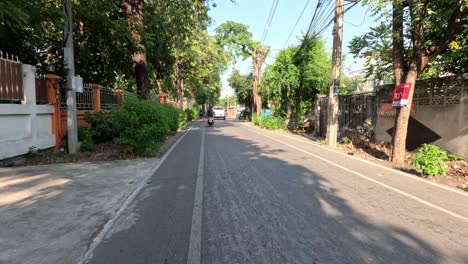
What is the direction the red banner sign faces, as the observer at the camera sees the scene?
facing the viewer and to the left of the viewer

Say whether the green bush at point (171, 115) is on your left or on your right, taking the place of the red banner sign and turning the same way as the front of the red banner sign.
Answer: on your right

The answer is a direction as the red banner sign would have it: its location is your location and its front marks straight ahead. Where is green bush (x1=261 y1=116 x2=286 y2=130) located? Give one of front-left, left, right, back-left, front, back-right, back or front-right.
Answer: right

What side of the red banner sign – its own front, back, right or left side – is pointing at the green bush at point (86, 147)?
front

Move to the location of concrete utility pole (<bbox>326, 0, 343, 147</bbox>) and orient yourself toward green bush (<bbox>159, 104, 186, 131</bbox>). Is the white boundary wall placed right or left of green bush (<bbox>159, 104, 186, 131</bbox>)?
left

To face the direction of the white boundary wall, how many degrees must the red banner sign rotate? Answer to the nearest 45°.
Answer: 0° — it already faces it
